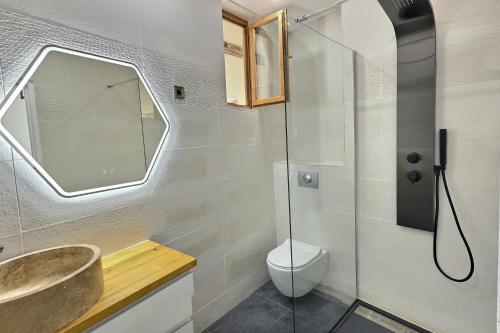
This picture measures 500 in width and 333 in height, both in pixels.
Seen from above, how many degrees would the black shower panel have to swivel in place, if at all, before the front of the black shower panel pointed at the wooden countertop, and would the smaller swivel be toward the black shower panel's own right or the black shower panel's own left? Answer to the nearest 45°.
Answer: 0° — it already faces it

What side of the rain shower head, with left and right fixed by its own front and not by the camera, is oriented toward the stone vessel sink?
front

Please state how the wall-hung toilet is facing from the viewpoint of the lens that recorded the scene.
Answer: facing the viewer and to the left of the viewer

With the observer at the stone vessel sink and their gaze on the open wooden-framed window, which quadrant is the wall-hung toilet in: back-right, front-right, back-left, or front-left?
front-right

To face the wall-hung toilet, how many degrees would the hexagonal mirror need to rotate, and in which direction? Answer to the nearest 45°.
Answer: approximately 45° to its left

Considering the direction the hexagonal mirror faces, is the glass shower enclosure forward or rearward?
forward

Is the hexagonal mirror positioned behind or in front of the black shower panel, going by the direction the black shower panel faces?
in front

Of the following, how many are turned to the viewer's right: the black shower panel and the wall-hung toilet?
0

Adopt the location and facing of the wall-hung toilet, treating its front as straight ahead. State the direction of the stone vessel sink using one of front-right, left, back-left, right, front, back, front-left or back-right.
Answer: front

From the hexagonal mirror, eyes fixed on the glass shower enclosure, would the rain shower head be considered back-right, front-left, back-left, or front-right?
front-right

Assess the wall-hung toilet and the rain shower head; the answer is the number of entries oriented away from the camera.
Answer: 0

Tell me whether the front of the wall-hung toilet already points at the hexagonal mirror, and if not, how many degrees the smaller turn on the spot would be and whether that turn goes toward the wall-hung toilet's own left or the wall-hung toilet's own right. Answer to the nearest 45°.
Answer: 0° — it already faces it

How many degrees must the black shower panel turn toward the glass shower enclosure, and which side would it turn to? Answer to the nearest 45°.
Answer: approximately 45° to its right

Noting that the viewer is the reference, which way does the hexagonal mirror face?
facing the viewer and to the right of the viewer
